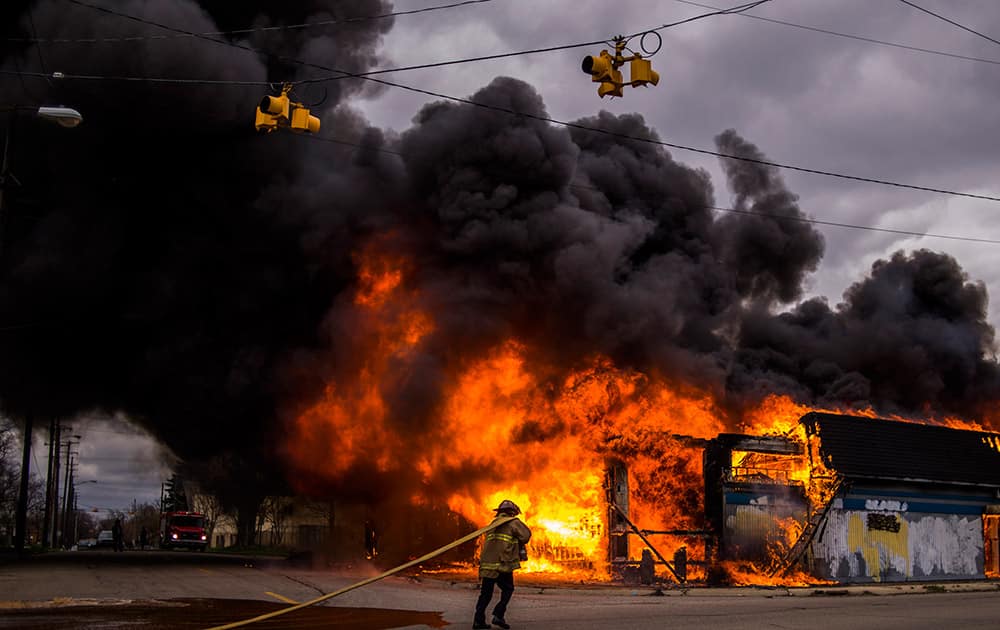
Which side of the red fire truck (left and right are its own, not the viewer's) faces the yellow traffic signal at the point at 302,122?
front

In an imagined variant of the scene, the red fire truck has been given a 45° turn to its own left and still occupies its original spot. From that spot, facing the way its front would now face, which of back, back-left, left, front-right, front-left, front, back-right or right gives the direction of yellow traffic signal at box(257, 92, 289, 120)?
front-right

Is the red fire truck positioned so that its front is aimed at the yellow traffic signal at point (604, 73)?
yes

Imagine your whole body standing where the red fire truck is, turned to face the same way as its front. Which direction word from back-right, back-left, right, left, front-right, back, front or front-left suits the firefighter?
front

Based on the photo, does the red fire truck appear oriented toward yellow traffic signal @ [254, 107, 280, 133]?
yes

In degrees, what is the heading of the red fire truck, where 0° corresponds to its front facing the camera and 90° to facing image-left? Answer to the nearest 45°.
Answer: approximately 0°

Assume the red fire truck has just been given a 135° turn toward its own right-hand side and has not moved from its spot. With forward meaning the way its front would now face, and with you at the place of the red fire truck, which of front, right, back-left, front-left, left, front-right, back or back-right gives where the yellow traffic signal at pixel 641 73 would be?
back-left
